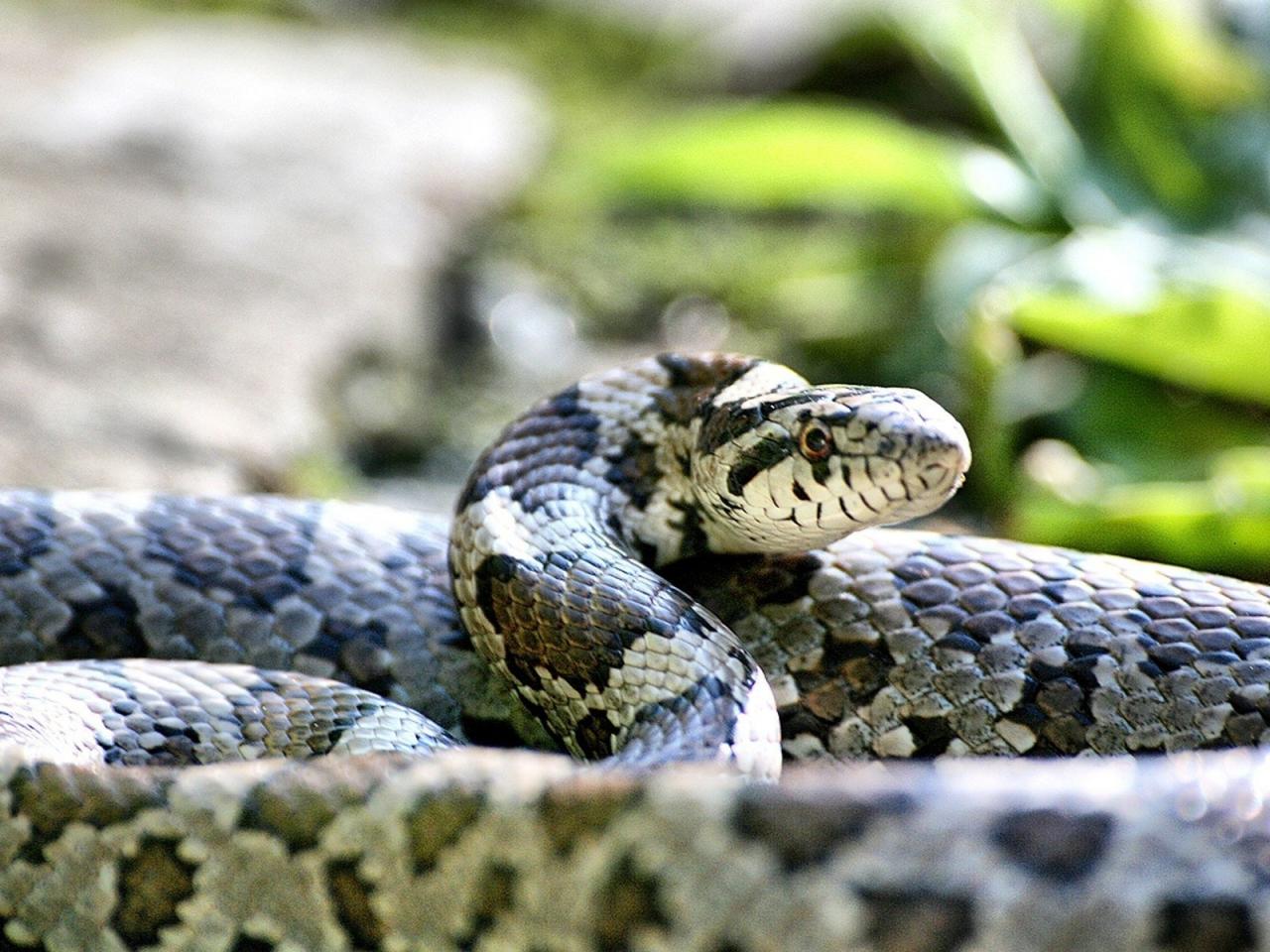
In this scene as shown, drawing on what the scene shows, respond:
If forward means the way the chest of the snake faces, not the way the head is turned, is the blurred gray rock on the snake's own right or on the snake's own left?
on the snake's own left

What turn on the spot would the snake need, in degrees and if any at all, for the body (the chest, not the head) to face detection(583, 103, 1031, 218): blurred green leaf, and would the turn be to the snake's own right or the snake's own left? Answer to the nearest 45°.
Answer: approximately 90° to the snake's own left

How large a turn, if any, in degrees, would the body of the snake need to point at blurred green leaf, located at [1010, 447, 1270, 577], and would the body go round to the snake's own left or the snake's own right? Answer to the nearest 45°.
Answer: approximately 45° to the snake's own left

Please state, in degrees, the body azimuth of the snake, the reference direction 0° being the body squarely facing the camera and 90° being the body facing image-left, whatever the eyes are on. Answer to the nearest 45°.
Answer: approximately 270°

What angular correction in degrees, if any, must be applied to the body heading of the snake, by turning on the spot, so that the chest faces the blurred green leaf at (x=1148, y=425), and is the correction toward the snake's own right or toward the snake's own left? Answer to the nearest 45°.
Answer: approximately 45° to the snake's own left

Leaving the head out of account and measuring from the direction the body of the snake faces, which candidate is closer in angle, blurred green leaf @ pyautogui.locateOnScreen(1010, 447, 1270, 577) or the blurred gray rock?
the blurred green leaf

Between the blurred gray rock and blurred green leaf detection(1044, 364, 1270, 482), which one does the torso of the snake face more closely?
the blurred green leaf
